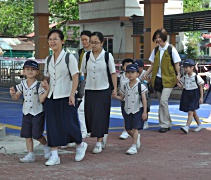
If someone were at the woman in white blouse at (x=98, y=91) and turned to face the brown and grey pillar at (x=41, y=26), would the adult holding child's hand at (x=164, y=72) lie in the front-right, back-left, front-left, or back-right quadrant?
front-right

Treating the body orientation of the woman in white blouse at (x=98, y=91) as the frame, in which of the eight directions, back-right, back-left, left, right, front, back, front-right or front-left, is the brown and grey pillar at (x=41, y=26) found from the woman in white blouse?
back-right

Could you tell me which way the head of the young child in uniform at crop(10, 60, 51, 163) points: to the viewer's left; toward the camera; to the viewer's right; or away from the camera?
toward the camera

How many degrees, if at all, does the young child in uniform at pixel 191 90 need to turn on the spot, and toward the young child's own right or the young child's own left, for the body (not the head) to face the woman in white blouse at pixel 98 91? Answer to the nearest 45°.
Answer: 0° — they already face them

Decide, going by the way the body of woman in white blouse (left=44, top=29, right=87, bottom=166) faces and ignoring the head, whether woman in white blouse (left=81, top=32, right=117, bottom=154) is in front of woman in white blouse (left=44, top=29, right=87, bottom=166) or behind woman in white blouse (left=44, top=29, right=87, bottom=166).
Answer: behind

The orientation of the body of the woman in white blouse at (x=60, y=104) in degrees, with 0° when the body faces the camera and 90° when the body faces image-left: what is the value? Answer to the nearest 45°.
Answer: approximately 45°

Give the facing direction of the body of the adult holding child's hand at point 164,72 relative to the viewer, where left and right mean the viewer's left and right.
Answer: facing the viewer and to the left of the viewer

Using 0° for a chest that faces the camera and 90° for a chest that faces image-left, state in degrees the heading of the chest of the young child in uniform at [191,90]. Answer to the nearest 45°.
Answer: approximately 45°

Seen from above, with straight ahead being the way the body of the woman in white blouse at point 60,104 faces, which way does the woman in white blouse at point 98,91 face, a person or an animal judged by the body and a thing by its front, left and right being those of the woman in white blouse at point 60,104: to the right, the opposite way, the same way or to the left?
the same way

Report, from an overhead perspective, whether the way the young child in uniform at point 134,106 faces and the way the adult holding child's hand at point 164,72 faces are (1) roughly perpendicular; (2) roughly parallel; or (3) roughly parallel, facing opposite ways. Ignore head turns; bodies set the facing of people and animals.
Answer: roughly parallel

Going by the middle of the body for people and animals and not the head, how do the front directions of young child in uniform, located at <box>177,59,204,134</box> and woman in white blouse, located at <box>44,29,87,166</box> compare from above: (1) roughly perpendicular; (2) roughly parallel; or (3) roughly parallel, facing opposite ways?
roughly parallel

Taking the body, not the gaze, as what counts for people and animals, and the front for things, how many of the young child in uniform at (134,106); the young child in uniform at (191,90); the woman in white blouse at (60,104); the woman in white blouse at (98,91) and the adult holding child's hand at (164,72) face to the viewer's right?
0

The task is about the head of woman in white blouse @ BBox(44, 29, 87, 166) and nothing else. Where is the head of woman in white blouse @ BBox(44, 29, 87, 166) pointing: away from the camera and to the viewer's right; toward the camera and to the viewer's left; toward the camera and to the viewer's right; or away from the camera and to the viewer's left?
toward the camera and to the viewer's left

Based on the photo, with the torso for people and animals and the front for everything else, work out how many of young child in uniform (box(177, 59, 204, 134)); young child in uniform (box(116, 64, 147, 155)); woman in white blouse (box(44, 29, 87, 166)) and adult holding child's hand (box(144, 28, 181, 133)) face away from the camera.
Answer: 0
